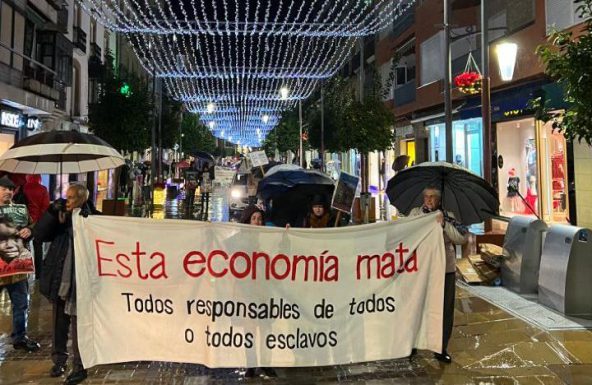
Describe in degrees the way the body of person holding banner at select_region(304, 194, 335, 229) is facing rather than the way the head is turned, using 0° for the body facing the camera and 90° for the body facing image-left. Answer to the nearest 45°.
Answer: approximately 0°

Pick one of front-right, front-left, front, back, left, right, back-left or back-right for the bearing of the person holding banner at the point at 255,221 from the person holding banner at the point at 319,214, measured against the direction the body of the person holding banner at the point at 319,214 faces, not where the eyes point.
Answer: front-right

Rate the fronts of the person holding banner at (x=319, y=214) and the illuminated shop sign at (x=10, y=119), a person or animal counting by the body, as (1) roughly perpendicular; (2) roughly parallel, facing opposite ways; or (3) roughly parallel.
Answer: roughly perpendicular

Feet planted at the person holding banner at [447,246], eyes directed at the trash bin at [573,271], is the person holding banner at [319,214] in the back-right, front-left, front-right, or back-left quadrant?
back-left

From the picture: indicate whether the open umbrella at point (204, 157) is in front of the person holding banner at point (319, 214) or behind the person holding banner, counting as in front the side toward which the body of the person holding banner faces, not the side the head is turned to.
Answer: behind

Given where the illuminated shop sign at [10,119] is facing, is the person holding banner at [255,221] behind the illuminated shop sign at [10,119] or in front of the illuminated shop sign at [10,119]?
in front

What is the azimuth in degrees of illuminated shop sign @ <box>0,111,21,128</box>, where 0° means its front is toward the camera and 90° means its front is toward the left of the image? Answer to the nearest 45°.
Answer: approximately 315°

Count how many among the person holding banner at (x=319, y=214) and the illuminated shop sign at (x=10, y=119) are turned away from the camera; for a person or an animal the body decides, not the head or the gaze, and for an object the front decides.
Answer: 0

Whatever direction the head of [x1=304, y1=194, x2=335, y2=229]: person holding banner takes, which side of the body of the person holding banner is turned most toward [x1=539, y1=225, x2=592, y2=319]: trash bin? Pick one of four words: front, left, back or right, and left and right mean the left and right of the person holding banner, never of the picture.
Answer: left

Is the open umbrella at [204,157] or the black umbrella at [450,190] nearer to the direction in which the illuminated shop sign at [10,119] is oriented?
the black umbrella

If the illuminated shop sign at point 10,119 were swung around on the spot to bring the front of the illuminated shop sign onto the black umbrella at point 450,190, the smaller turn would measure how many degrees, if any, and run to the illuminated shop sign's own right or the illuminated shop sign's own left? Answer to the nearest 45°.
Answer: approximately 45° to the illuminated shop sign's own right
